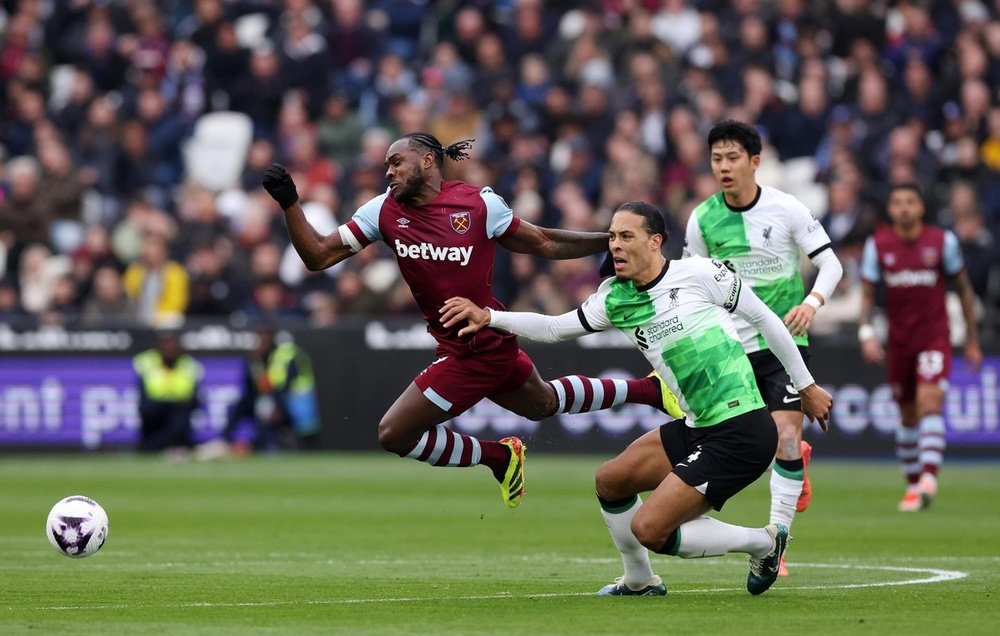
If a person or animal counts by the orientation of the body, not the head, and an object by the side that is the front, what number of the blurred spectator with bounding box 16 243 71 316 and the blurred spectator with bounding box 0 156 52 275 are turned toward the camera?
2

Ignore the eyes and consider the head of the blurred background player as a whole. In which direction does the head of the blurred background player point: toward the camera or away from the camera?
toward the camera

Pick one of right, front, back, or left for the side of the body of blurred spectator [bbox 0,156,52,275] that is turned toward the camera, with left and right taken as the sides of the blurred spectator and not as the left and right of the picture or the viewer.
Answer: front

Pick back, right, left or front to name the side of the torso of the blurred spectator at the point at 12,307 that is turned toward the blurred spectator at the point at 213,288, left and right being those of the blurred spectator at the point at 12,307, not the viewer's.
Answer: left

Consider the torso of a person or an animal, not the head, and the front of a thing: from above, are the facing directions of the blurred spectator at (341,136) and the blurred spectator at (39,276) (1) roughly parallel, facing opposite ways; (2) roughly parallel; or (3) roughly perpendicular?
roughly parallel

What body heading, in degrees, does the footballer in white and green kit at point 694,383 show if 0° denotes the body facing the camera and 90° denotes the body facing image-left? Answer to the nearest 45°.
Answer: approximately 45°

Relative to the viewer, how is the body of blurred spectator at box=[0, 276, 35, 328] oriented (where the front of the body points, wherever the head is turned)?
toward the camera

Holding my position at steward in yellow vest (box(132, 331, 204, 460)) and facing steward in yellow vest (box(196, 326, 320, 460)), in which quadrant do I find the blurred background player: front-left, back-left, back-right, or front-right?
front-right

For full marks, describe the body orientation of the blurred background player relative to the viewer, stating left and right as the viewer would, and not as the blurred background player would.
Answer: facing the viewer

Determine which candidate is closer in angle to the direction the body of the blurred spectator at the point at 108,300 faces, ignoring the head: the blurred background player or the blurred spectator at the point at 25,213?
the blurred background player

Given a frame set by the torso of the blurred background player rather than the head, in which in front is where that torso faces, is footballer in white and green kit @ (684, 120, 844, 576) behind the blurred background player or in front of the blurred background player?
in front

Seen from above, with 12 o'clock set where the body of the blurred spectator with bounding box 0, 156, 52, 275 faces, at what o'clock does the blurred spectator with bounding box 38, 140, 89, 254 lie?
the blurred spectator with bounding box 38, 140, 89, 254 is roughly at 9 o'clock from the blurred spectator with bounding box 0, 156, 52, 275.
